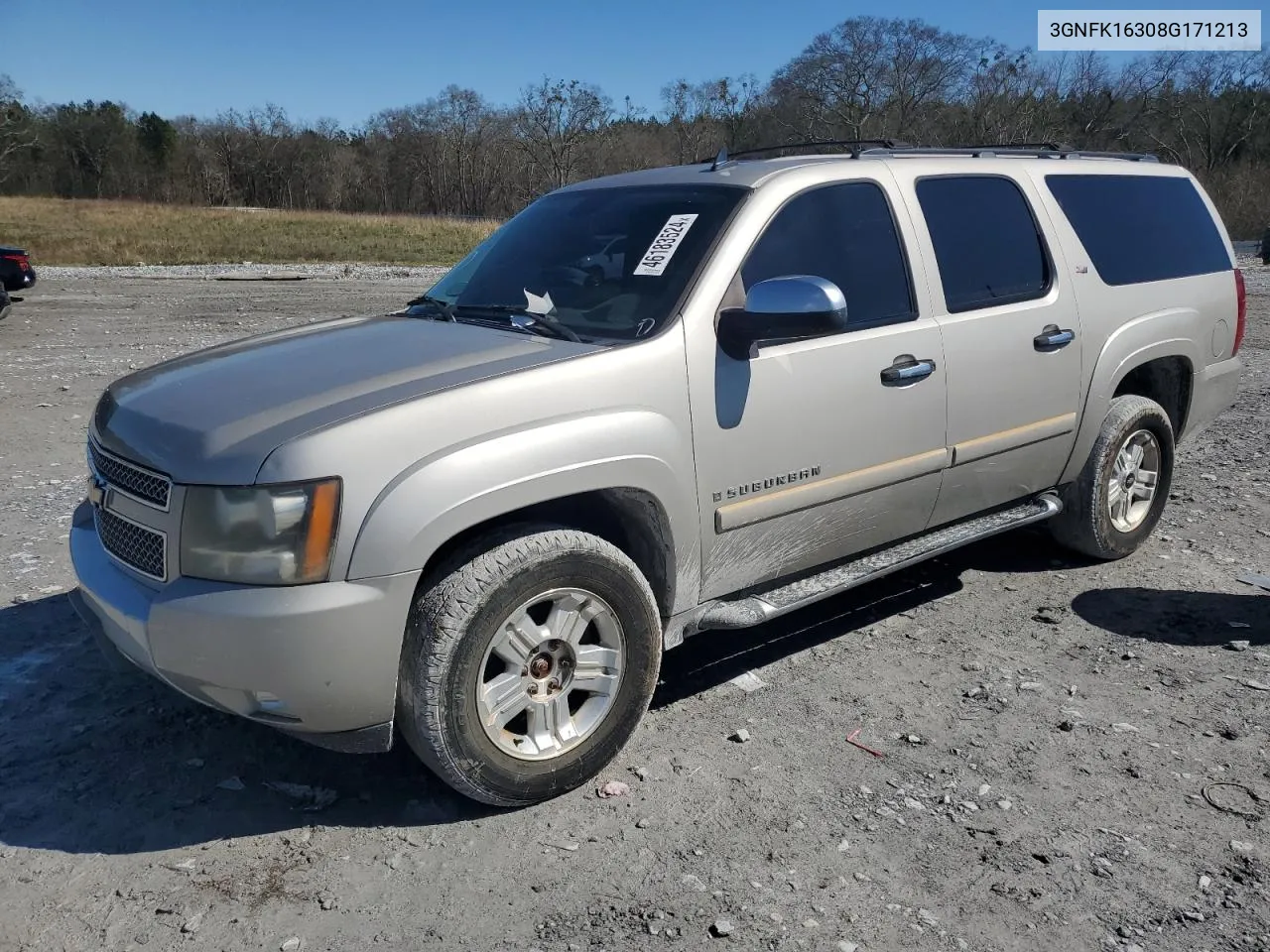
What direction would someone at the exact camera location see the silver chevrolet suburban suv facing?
facing the viewer and to the left of the viewer

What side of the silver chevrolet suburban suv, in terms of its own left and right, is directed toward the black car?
right
